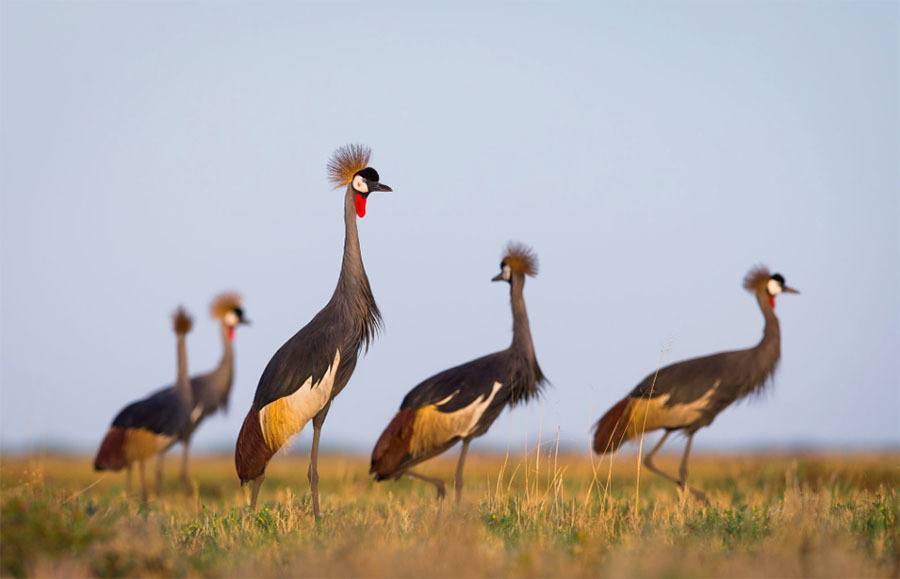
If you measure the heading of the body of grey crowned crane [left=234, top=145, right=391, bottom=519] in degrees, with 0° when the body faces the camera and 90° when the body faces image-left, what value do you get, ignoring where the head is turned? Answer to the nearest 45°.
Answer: approximately 270°

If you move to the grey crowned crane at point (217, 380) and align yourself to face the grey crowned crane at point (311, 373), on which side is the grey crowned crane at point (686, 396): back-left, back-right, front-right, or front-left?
front-left

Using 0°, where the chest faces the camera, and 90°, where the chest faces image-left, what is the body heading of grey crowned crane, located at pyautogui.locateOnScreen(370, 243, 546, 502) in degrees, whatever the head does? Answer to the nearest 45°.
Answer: approximately 270°

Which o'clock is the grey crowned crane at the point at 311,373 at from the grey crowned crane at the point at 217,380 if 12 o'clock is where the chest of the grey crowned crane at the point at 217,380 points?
the grey crowned crane at the point at 311,373 is roughly at 3 o'clock from the grey crowned crane at the point at 217,380.

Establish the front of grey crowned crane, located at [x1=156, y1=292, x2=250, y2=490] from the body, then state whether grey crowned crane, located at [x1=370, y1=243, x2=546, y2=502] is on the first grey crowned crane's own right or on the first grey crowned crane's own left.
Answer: on the first grey crowned crane's own right

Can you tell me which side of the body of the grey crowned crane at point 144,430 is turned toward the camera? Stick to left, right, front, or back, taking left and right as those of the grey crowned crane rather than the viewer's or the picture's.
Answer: right

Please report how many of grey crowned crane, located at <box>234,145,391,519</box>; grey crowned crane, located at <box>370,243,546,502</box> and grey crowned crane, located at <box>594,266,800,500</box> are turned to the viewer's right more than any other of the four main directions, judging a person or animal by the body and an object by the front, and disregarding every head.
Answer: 3

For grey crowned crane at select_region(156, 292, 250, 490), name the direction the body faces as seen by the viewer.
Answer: to the viewer's right

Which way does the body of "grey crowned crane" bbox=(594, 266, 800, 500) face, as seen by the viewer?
to the viewer's right

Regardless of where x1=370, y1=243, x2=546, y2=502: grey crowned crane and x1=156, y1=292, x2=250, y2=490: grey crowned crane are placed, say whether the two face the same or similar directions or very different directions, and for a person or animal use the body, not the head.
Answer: same or similar directions

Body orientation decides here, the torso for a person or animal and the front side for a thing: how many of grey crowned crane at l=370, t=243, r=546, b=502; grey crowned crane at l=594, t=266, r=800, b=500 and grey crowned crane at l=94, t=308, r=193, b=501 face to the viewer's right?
3

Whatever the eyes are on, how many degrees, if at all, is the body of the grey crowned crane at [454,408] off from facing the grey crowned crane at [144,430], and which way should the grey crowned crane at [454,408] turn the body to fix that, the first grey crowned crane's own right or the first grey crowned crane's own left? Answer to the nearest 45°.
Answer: approximately 135° to the first grey crowned crane's own left

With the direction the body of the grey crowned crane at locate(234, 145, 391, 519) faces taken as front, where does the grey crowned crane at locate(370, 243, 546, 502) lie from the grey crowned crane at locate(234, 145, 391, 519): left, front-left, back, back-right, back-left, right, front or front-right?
front-left
